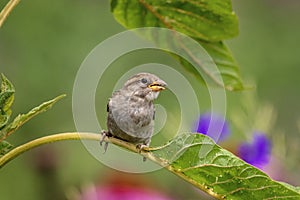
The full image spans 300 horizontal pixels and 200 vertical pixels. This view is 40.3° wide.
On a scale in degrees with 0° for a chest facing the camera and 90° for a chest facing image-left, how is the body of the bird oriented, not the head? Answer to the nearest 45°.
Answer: approximately 315°

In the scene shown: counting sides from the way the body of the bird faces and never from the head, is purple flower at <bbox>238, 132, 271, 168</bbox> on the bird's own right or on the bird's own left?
on the bird's own left
